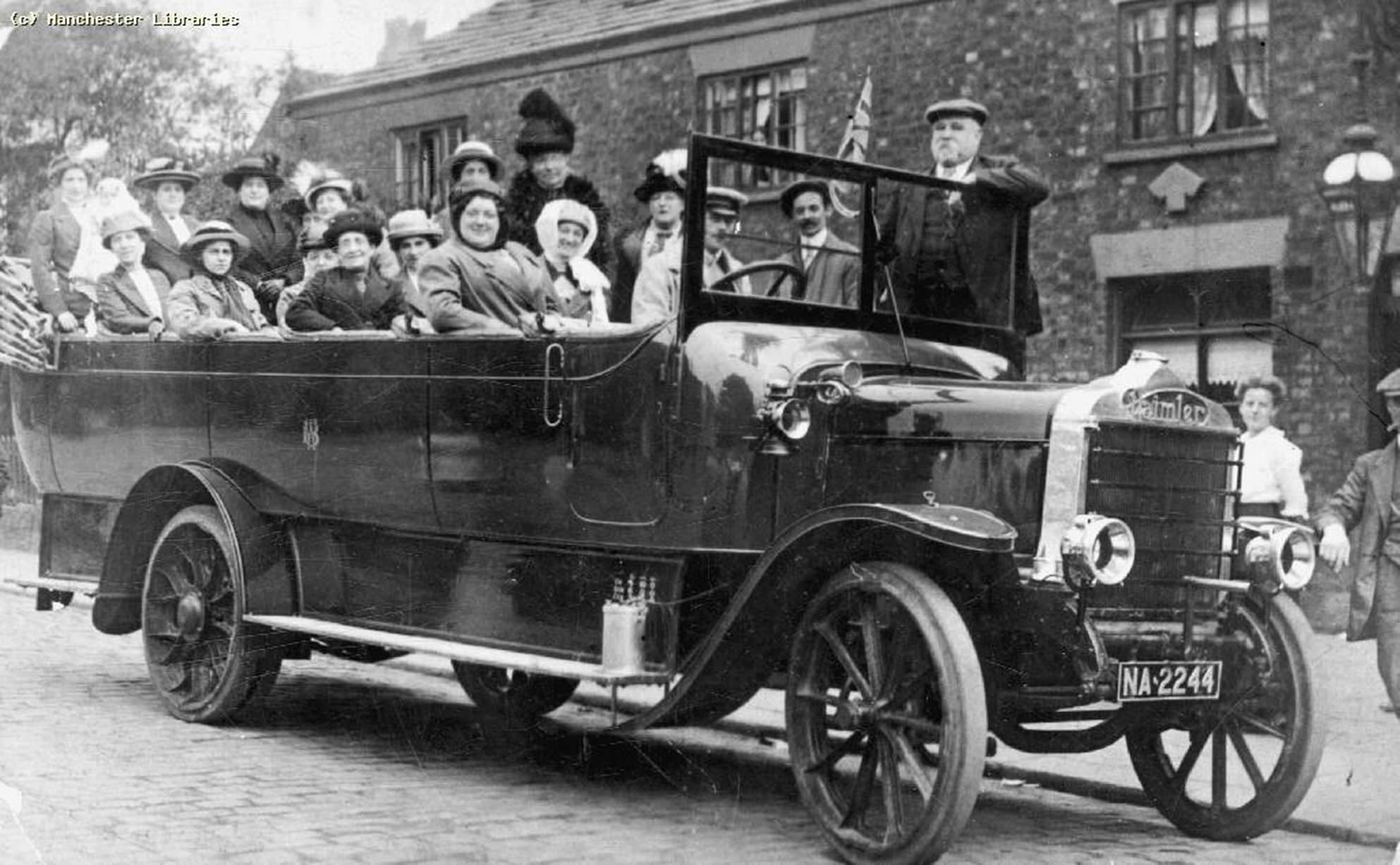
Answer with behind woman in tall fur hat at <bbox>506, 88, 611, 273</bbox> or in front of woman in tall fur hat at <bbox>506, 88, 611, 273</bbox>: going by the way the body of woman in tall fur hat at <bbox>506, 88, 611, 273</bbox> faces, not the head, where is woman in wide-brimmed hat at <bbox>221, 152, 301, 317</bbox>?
behind

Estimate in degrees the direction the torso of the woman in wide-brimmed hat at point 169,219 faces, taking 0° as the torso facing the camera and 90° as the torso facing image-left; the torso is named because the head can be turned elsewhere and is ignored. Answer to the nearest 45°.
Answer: approximately 315°

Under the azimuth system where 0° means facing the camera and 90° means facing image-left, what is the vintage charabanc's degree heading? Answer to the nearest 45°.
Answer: approximately 315°

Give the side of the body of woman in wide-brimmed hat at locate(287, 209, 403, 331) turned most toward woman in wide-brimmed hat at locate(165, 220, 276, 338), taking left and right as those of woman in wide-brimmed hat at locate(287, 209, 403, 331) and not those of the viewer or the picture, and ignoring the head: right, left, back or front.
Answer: right

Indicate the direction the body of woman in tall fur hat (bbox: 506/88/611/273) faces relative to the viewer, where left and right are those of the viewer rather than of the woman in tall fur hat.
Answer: facing the viewer

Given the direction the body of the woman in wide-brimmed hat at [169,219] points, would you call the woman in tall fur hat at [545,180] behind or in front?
in front

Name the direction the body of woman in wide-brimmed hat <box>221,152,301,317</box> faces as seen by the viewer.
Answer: toward the camera

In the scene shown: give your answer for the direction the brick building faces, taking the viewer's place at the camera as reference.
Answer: facing the viewer and to the left of the viewer
